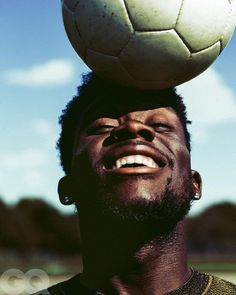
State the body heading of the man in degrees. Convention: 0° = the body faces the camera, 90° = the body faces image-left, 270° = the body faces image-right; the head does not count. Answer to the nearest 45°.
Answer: approximately 0°
